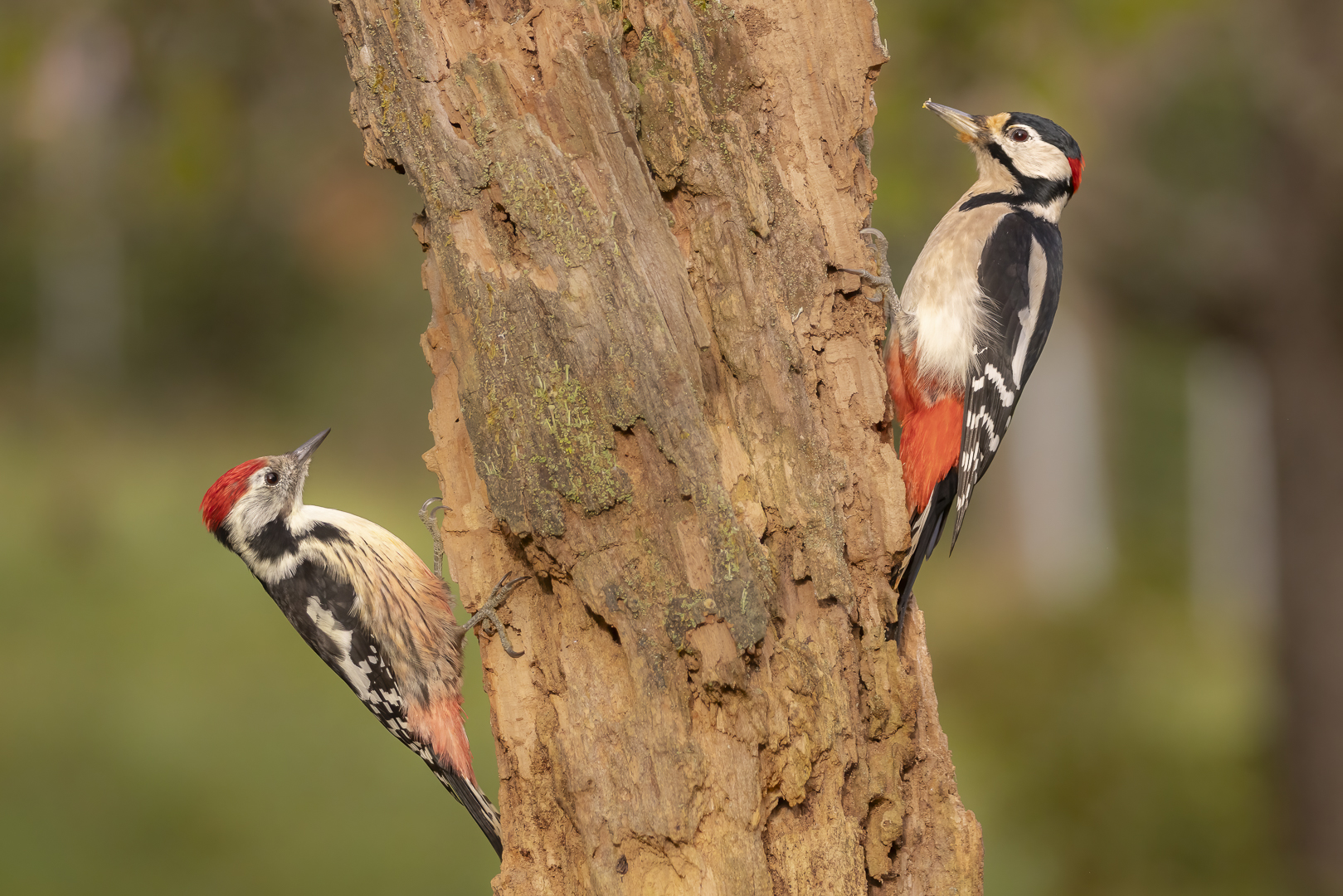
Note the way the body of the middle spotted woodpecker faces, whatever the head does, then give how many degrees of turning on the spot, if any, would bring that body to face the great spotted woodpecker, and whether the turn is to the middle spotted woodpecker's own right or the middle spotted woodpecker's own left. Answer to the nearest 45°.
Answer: approximately 45° to the middle spotted woodpecker's own right

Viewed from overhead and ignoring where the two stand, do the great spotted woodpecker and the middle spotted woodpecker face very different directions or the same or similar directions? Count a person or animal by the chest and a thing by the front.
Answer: very different directions

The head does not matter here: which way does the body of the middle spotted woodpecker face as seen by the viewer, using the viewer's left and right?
facing to the right of the viewer

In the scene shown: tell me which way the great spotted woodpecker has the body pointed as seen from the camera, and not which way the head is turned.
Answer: to the viewer's left

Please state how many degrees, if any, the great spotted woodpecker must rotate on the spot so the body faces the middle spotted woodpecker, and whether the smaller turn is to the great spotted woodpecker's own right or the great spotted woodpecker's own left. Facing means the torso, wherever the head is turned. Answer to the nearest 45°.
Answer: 0° — it already faces it
